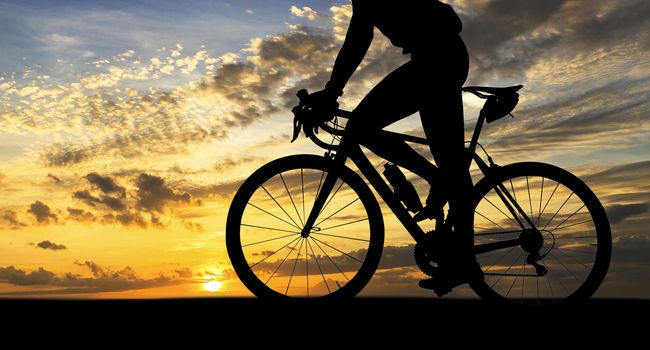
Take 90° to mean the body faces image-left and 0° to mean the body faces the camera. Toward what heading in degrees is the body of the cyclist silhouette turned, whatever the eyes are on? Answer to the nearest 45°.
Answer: approximately 90°
